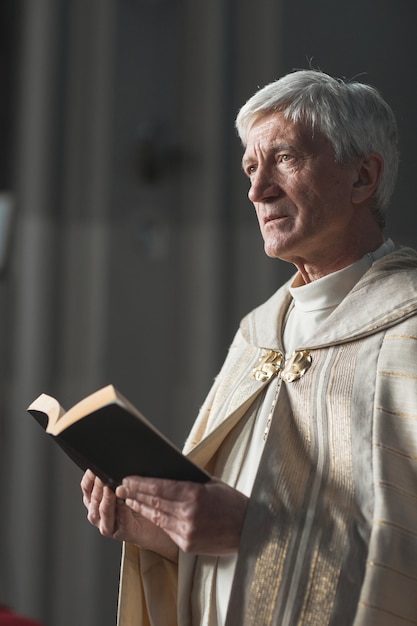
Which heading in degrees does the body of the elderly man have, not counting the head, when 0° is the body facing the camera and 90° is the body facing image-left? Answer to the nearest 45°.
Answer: approximately 45°
